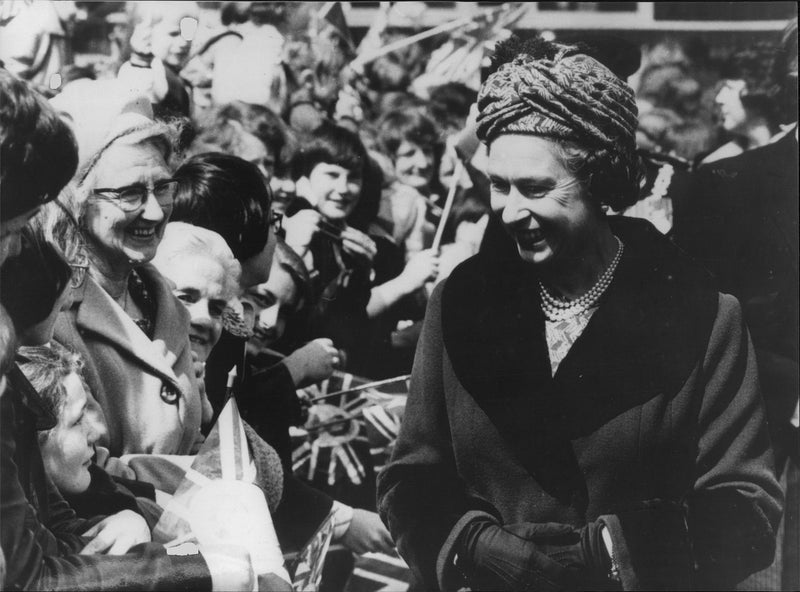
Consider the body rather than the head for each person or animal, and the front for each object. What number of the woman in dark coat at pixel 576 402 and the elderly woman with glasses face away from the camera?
0

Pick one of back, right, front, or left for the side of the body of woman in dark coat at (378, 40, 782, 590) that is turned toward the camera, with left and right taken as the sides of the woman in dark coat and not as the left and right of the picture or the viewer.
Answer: front

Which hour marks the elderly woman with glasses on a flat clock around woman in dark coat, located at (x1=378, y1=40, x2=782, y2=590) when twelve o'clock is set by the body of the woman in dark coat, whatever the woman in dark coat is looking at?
The elderly woman with glasses is roughly at 3 o'clock from the woman in dark coat.

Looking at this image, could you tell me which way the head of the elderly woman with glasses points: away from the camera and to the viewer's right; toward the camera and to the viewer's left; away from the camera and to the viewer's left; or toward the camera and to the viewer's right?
toward the camera and to the viewer's right

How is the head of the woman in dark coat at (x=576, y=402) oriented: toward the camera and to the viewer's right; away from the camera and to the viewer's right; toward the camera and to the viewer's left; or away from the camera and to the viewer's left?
toward the camera and to the viewer's left

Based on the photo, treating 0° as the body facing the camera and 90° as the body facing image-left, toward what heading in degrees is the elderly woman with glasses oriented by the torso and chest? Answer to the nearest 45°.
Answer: approximately 315°

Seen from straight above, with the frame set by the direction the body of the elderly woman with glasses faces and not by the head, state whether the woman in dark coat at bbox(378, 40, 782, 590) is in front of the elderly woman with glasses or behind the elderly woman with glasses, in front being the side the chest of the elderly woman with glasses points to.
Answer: in front
